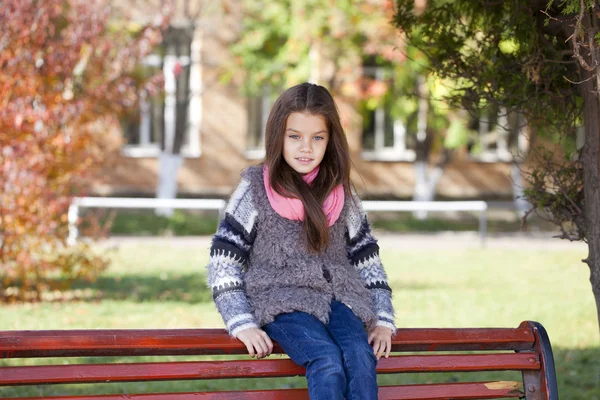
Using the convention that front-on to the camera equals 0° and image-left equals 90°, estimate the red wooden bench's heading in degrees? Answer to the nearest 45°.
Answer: approximately 0°

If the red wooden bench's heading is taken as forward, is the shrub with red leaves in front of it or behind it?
behind

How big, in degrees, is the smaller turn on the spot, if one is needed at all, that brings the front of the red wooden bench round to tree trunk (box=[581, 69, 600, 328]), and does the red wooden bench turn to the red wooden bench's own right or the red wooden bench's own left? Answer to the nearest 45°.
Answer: approximately 135° to the red wooden bench's own left

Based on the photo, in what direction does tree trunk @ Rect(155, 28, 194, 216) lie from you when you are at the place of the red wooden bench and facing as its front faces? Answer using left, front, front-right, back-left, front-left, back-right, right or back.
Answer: back
